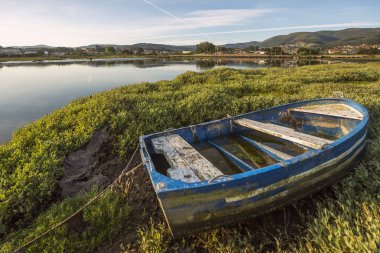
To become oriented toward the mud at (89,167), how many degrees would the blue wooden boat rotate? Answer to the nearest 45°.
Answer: approximately 135° to its left

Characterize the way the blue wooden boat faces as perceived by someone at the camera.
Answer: facing away from the viewer and to the right of the viewer
